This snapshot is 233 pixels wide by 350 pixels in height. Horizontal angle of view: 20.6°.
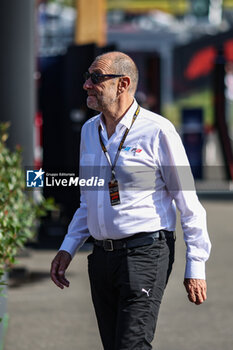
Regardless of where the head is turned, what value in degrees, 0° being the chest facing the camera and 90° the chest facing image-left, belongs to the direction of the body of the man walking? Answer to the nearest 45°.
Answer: approximately 45°

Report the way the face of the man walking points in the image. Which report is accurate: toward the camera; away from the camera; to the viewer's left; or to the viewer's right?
to the viewer's left
